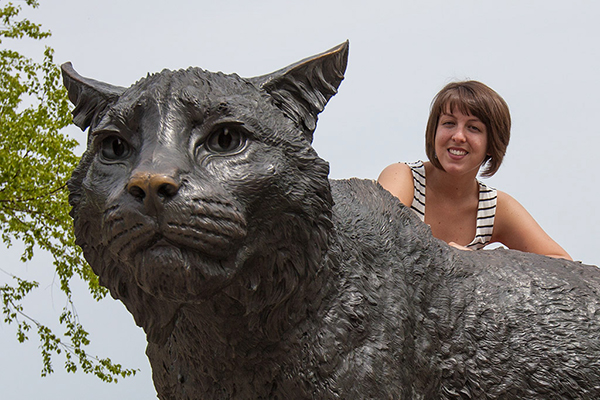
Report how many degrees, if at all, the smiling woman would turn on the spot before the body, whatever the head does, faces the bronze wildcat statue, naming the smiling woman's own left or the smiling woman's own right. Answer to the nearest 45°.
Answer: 0° — they already face it

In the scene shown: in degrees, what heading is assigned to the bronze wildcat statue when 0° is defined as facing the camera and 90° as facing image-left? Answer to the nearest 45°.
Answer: approximately 45°

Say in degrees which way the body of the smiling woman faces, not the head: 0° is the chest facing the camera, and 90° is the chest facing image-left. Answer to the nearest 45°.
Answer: approximately 0°

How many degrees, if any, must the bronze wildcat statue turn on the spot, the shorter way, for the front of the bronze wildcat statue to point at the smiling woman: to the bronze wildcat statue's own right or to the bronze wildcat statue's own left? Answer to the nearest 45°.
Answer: approximately 180°
